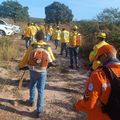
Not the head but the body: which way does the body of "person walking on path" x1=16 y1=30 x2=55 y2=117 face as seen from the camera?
away from the camera

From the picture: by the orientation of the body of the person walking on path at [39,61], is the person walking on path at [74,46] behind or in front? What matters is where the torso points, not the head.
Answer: in front

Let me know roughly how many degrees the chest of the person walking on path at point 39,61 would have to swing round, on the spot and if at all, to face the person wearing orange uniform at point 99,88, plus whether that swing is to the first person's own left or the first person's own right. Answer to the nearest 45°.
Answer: approximately 180°
